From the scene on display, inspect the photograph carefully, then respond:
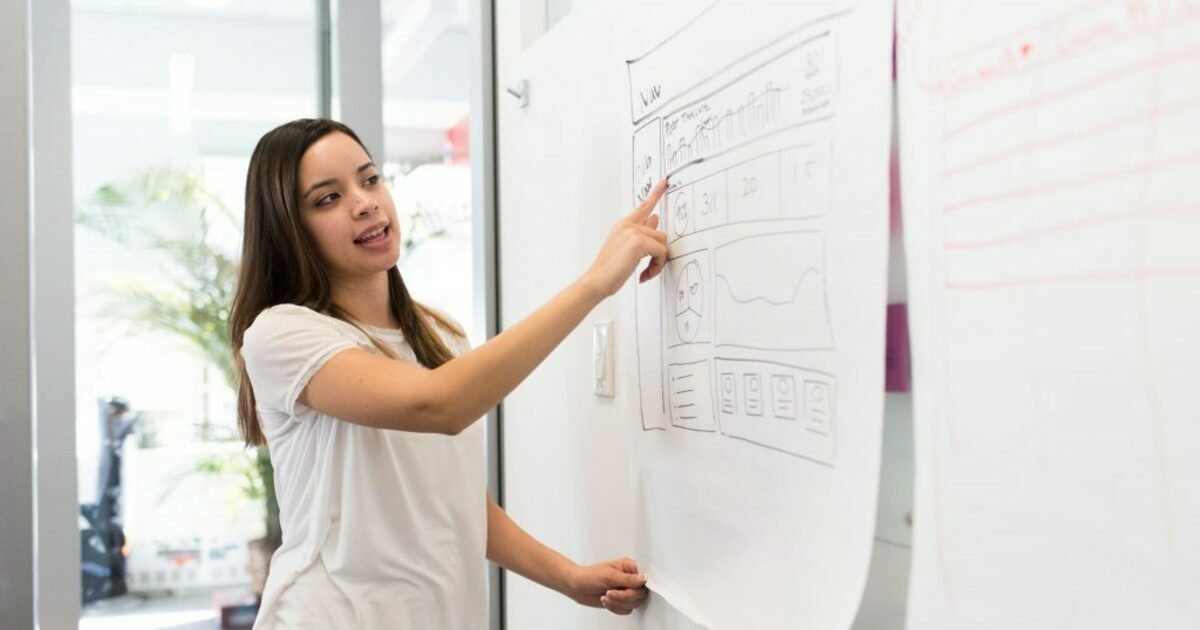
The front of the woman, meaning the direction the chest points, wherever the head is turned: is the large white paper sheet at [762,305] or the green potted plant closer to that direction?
the large white paper sheet

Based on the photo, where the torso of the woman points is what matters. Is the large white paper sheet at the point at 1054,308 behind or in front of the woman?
in front

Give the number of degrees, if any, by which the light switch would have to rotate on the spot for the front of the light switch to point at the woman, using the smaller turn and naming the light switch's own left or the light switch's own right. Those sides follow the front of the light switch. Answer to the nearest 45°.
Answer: approximately 45° to the light switch's own right

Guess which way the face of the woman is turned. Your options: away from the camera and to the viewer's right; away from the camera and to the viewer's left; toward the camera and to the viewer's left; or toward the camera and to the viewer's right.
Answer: toward the camera and to the viewer's right

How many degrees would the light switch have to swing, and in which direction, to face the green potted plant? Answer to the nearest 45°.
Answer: approximately 90° to its right

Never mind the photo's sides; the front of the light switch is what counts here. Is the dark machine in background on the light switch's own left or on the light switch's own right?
on the light switch's own right

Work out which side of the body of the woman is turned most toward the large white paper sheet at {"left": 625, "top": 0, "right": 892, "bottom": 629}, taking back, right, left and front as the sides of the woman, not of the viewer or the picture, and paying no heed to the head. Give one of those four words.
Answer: front

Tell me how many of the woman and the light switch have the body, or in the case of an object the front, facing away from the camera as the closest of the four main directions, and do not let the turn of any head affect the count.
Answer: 0

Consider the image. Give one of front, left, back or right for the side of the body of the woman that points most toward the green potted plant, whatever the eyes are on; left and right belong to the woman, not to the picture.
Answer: back

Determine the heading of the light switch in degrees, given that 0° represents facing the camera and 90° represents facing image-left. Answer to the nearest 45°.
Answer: approximately 45°
